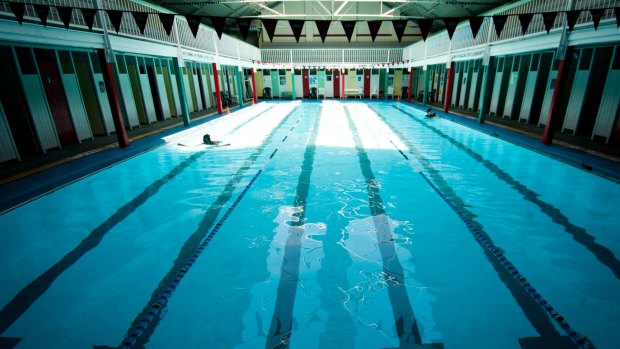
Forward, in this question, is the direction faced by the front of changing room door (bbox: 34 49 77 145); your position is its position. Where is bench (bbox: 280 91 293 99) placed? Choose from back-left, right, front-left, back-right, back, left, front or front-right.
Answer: left

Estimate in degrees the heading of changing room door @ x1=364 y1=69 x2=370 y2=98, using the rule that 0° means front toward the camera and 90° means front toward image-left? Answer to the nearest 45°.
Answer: approximately 0°

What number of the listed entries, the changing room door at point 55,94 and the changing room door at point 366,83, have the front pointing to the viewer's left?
0

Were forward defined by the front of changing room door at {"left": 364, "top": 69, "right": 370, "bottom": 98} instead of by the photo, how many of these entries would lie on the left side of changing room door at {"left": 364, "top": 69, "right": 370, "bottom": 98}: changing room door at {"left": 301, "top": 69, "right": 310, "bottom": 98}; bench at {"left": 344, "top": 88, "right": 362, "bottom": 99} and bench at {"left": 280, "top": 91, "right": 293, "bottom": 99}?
0

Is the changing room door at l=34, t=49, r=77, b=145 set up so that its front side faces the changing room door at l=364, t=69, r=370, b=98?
no

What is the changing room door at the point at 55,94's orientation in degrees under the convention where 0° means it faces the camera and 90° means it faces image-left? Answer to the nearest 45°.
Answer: approximately 315°

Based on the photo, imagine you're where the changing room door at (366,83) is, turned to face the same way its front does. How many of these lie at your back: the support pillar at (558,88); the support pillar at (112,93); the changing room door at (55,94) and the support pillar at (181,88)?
0

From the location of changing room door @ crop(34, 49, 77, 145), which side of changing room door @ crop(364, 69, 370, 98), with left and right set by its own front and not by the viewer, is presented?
front

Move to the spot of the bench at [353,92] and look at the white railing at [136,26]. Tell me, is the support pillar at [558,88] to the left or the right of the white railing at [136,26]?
left

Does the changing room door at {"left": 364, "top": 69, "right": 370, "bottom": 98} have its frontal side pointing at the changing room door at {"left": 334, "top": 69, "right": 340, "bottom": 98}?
no

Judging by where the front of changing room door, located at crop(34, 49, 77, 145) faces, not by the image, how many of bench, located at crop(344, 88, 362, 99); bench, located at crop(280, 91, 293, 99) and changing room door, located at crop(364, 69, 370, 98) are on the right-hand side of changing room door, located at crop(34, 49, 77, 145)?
0

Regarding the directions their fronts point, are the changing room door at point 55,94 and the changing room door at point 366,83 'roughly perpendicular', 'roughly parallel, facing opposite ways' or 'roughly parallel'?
roughly perpendicular

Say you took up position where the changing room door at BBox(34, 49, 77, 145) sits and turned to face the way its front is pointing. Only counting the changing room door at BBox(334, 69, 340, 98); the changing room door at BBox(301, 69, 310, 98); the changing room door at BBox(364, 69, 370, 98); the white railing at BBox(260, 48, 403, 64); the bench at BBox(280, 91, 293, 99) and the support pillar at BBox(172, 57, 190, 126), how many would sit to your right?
0

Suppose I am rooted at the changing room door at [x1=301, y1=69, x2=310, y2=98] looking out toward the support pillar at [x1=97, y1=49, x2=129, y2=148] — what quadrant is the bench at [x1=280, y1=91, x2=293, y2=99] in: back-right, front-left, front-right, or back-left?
front-right

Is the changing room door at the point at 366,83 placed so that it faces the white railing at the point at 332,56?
no

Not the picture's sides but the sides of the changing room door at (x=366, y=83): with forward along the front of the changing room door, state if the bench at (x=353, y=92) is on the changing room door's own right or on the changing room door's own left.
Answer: on the changing room door's own right

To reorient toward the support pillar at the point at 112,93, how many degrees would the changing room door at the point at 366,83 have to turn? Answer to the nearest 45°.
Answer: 0° — it already faces it

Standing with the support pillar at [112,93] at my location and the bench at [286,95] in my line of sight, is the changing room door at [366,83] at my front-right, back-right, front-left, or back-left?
front-right

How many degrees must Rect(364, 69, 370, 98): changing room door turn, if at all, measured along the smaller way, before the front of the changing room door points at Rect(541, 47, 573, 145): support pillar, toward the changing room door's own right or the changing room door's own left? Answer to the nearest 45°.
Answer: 0° — it already faces it
